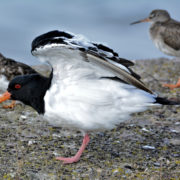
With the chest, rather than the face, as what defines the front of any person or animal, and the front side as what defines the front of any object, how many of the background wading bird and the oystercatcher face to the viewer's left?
2

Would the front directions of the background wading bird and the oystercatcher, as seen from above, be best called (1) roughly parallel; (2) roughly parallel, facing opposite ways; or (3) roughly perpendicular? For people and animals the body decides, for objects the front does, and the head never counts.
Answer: roughly parallel

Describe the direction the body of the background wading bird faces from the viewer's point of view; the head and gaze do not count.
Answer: to the viewer's left

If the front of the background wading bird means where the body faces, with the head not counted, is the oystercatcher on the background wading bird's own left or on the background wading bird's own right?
on the background wading bird's own left

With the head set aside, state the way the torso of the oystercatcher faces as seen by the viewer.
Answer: to the viewer's left

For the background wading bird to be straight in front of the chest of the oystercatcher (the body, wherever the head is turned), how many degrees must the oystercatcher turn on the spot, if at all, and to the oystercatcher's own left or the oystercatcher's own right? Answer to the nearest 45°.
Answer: approximately 90° to the oystercatcher's own right
